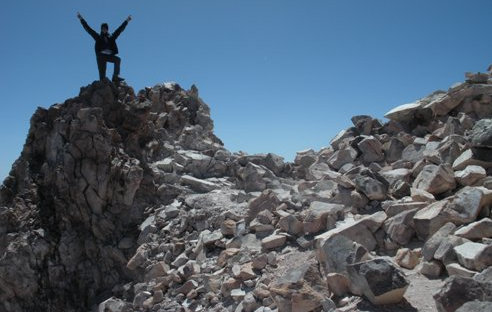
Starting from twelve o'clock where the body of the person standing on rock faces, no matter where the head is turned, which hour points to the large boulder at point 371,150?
The large boulder is roughly at 10 o'clock from the person standing on rock.

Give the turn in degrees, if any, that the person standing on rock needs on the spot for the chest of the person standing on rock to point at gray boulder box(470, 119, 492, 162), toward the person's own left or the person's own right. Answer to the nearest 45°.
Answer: approximately 45° to the person's own left

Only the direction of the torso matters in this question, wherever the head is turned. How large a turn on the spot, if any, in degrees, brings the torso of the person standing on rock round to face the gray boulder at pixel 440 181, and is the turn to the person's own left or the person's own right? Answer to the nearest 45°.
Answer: approximately 45° to the person's own left

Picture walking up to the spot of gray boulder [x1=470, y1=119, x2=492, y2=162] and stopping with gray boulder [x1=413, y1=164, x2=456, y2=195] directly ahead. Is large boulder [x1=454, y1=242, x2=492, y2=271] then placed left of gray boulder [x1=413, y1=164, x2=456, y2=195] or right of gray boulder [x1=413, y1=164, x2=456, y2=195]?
left

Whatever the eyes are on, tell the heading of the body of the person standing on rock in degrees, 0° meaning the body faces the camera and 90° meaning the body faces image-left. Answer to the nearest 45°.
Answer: approximately 0°

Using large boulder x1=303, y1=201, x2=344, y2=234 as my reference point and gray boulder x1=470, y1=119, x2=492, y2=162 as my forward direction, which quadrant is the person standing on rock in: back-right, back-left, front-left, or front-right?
back-left
